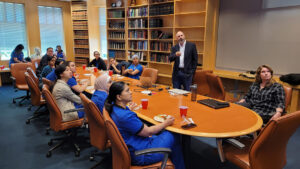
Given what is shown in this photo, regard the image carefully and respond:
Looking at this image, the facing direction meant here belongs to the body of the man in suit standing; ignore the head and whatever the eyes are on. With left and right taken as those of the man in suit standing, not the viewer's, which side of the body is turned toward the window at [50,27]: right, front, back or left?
right

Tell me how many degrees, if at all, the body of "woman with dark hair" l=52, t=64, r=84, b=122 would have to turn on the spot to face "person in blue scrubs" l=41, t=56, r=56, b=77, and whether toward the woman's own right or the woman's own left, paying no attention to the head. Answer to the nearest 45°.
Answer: approximately 90° to the woman's own left

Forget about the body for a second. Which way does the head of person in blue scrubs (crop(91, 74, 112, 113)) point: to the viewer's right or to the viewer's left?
to the viewer's right

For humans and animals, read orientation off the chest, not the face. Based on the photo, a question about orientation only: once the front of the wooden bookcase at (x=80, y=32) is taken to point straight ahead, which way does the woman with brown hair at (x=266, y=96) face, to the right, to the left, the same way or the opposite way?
to the right

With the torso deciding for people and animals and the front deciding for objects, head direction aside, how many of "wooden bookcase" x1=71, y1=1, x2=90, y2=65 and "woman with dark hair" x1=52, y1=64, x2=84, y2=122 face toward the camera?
1

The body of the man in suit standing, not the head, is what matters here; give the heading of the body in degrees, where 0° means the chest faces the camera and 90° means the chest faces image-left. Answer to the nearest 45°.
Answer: approximately 45°

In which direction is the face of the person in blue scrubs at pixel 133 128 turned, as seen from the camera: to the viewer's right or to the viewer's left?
to the viewer's right

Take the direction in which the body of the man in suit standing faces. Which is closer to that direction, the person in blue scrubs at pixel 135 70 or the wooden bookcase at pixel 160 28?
the person in blue scrubs

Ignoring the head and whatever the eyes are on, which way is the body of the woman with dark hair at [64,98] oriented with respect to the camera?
to the viewer's right

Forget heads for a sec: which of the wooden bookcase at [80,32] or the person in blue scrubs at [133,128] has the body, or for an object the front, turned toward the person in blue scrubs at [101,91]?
the wooden bookcase

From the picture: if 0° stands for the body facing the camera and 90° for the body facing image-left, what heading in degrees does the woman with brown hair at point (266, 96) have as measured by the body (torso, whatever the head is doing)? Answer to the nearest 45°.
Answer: approximately 45°

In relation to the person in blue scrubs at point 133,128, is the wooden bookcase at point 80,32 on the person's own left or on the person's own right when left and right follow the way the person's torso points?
on the person's own left

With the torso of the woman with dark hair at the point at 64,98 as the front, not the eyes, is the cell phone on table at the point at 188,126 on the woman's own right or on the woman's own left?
on the woman's own right
